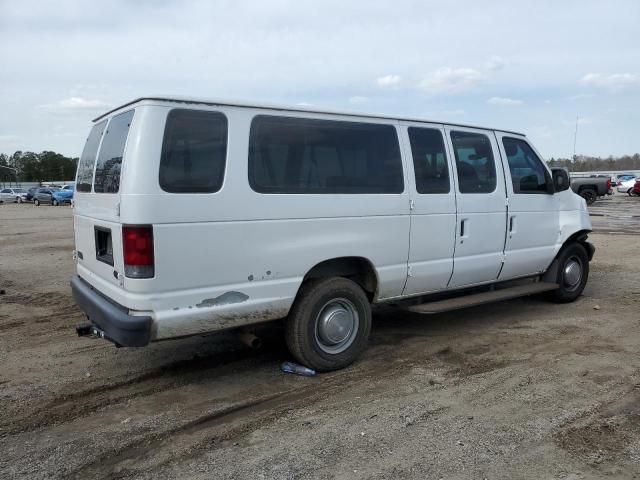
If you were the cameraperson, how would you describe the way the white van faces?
facing away from the viewer and to the right of the viewer

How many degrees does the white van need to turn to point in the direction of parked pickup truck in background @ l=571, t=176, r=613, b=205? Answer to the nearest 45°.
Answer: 0° — it already faces it

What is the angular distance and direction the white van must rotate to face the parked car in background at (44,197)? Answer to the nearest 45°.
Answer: approximately 90° to its left
